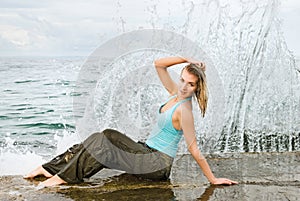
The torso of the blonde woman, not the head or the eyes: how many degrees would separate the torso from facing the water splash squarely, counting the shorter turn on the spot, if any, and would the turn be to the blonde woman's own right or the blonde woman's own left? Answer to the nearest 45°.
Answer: approximately 135° to the blonde woman's own right

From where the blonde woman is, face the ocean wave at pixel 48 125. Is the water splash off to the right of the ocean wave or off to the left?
right

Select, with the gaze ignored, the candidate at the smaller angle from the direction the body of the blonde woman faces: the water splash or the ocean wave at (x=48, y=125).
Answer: the ocean wave

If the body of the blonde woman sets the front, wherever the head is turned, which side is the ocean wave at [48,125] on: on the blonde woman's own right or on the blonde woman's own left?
on the blonde woman's own right
